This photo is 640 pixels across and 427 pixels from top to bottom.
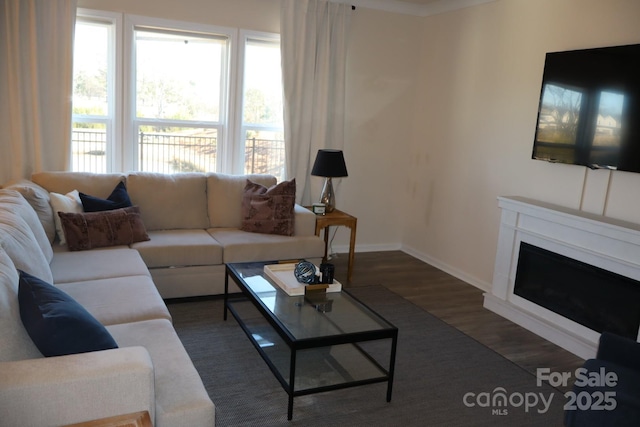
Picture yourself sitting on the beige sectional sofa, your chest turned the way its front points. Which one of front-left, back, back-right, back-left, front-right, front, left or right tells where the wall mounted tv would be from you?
front-left

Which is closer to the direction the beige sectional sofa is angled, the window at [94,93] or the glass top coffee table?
the glass top coffee table

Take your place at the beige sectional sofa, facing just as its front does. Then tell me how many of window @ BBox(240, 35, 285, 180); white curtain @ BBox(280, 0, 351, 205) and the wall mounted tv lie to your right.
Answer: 0

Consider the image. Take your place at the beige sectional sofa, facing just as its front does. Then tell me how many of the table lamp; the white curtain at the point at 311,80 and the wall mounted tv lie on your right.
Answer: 0

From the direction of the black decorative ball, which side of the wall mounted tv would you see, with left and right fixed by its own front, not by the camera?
front

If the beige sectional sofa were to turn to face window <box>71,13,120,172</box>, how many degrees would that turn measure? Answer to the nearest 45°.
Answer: approximately 135° to its left

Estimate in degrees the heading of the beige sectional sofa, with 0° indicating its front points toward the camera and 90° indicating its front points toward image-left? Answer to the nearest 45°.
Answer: approximately 315°

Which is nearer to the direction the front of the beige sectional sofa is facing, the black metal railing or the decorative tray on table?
the decorative tray on table

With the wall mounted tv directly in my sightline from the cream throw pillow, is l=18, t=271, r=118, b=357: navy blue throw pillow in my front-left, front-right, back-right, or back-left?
front-right

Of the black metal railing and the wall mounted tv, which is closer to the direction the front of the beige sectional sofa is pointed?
the wall mounted tv

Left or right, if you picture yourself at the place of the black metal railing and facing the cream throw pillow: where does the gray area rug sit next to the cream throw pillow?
left

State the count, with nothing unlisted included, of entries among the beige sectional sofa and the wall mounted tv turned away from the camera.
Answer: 0

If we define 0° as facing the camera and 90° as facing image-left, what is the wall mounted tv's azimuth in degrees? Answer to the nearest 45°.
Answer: approximately 45°

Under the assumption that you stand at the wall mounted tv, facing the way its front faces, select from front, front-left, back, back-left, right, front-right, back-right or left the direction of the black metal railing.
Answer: front-right
